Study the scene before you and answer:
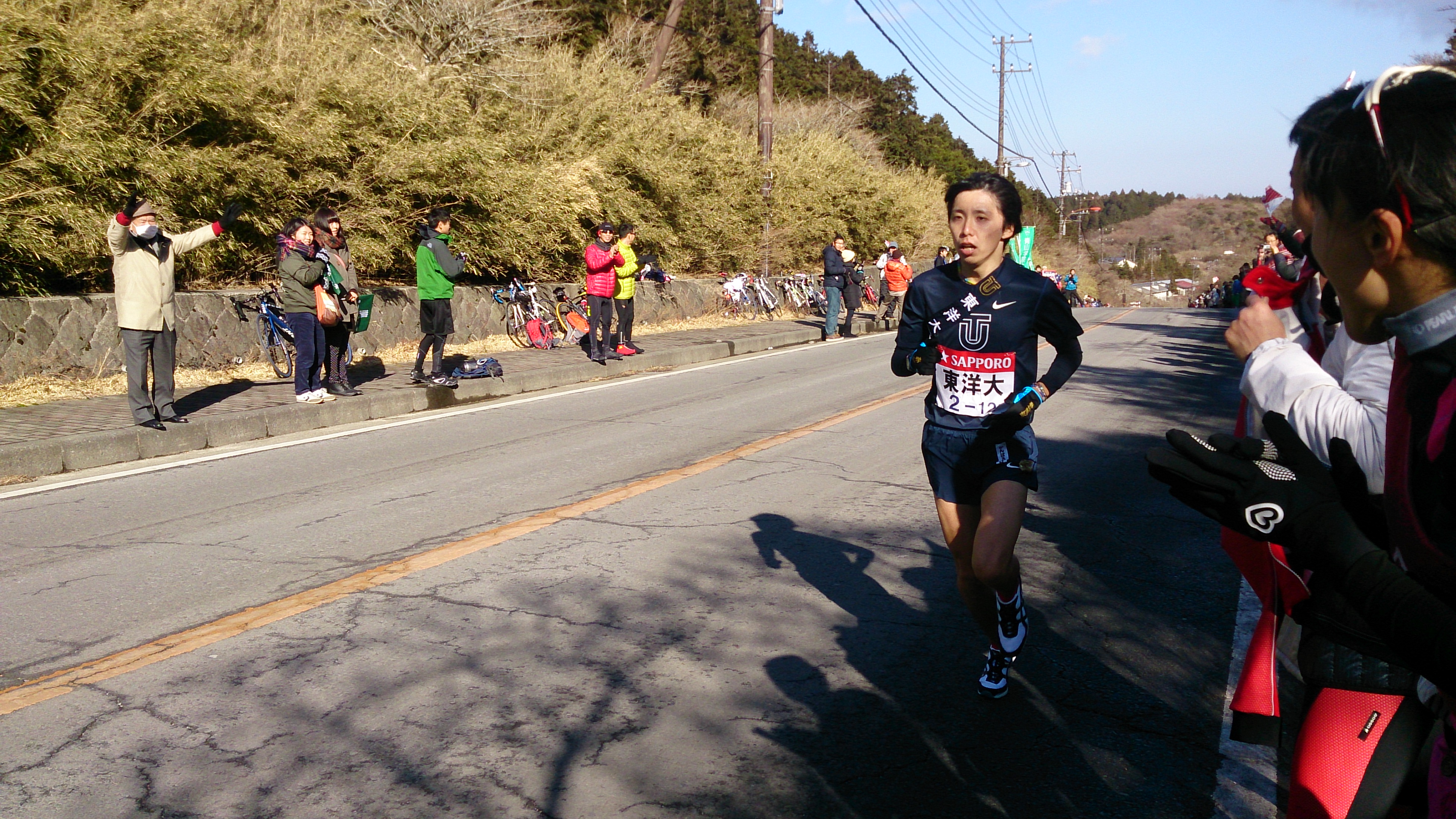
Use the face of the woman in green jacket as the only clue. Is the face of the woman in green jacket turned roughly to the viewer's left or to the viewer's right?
to the viewer's right

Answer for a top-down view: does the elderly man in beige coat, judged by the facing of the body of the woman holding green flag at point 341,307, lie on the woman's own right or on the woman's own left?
on the woman's own right

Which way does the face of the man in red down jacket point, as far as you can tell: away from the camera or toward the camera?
toward the camera

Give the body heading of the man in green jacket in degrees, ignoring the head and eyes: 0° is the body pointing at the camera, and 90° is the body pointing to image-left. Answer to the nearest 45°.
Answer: approximately 270°

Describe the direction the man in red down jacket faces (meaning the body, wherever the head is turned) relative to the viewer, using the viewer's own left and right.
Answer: facing the viewer and to the right of the viewer

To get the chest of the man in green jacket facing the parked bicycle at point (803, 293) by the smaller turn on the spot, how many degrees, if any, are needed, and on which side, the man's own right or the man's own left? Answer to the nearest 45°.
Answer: approximately 45° to the man's own left

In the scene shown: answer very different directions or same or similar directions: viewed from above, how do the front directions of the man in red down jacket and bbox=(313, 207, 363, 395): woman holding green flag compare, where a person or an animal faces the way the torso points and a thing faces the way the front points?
same or similar directions

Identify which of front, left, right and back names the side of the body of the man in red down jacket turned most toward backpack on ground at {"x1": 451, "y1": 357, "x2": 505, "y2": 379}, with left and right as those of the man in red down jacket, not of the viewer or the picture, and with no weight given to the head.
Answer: right

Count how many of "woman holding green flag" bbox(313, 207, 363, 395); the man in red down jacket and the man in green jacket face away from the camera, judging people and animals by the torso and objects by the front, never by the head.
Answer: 0

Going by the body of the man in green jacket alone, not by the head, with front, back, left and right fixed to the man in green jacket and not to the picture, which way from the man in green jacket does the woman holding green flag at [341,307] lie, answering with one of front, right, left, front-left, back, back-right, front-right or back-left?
back-right

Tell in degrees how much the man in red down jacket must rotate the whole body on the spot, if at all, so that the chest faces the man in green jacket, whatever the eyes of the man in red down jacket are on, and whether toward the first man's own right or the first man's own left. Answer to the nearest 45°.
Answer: approximately 90° to the first man's own right
